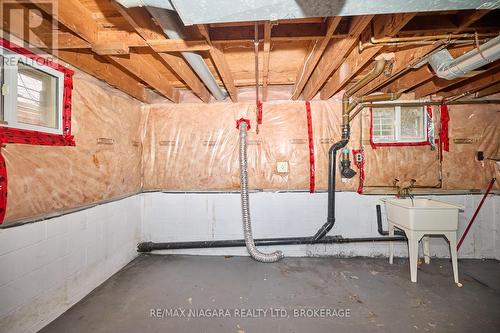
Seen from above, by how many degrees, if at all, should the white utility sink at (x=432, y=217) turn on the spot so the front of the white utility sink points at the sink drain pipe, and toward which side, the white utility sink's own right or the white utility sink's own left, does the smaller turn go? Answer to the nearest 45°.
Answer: approximately 90° to the white utility sink's own right

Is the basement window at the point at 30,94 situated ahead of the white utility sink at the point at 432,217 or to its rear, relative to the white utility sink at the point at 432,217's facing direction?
ahead

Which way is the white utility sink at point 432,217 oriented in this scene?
toward the camera

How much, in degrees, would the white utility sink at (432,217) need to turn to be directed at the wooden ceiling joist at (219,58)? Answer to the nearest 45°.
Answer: approximately 45° to its right

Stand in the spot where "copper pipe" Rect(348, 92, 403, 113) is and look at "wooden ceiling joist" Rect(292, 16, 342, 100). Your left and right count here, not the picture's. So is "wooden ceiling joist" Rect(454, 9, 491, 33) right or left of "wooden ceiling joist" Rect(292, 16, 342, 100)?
left

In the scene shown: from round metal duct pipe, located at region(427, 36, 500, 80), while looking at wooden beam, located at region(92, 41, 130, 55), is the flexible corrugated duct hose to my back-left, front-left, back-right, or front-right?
front-right

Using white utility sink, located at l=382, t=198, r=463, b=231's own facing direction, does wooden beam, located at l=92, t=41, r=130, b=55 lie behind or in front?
in front
